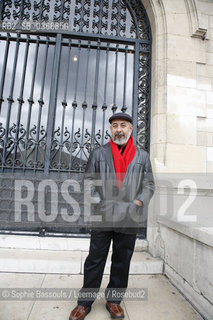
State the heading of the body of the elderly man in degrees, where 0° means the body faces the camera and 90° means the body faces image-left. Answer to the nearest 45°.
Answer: approximately 0°
